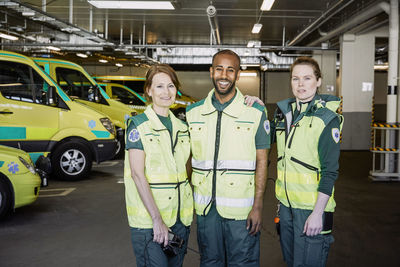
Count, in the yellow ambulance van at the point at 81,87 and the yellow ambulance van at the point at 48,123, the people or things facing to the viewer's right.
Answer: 2

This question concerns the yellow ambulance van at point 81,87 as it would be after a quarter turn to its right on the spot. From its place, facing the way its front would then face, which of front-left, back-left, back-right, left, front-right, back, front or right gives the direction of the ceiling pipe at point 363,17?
left

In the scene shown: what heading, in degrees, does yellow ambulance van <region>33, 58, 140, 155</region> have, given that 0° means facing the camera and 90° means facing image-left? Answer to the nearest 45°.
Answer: approximately 270°

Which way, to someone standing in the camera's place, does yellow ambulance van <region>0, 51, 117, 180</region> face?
facing to the right of the viewer

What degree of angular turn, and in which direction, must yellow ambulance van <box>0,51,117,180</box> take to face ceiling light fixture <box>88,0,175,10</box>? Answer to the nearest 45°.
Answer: approximately 45° to its left

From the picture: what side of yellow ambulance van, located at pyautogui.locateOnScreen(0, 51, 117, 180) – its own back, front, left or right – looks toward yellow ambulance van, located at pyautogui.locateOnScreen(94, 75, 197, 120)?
left

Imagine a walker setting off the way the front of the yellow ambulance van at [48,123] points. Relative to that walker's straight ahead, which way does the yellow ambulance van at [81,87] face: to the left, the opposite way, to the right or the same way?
the same way

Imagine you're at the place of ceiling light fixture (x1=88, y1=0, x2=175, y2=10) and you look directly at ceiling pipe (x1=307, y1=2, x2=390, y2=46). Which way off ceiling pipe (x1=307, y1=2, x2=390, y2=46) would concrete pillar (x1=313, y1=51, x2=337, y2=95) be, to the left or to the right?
left

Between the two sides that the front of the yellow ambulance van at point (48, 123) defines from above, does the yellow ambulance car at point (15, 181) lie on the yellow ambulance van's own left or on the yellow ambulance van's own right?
on the yellow ambulance van's own right

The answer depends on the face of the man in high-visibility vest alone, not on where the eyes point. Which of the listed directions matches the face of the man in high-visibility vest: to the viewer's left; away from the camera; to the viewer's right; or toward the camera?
toward the camera
